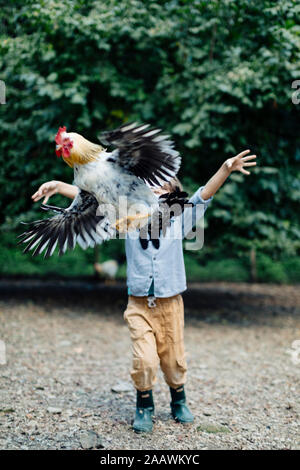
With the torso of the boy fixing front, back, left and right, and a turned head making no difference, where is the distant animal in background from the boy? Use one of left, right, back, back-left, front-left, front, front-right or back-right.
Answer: back

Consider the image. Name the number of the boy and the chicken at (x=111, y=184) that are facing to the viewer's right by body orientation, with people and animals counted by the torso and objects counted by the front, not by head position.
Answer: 0

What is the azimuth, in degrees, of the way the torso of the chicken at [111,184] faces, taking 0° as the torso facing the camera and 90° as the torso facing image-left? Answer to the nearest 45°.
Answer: approximately 45°

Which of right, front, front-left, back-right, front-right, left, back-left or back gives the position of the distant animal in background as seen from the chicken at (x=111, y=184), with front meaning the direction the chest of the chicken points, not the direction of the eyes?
back-right
